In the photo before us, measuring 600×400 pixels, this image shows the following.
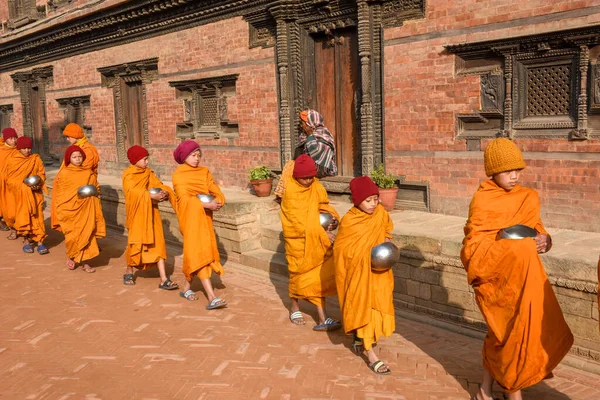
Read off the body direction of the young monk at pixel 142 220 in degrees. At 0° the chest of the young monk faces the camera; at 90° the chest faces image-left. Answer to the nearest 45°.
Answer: approximately 315°

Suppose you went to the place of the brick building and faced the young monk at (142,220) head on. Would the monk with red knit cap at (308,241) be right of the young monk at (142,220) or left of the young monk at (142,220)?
left

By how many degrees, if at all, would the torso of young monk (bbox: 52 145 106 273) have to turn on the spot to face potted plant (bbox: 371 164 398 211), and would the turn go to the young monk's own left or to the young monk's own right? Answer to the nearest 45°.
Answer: approximately 45° to the young monk's own left

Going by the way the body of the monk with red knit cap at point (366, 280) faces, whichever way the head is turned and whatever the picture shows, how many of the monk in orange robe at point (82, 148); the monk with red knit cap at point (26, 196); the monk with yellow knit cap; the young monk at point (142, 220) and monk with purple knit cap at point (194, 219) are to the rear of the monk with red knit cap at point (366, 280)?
4

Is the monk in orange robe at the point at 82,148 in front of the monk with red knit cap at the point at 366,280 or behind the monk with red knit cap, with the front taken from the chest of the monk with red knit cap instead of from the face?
behind

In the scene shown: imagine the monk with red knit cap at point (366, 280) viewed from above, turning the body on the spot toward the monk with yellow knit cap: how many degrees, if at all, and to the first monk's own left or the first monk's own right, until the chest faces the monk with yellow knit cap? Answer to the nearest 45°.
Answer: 0° — they already face them

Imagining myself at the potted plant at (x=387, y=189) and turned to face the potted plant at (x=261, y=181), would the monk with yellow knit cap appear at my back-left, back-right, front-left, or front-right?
back-left

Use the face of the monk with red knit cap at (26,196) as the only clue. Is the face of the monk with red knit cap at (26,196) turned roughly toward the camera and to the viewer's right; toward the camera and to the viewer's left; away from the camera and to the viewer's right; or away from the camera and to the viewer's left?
toward the camera and to the viewer's right

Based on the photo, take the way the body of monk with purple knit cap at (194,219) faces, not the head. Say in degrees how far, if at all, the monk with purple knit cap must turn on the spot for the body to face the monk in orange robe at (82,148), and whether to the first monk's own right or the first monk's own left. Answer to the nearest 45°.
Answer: approximately 180°

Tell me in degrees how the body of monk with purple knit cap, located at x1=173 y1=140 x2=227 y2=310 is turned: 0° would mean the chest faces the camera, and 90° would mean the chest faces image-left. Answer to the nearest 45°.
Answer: approximately 315°

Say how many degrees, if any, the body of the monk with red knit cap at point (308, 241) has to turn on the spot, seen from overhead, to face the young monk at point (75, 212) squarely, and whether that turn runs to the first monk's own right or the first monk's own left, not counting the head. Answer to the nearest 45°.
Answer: approximately 180°
